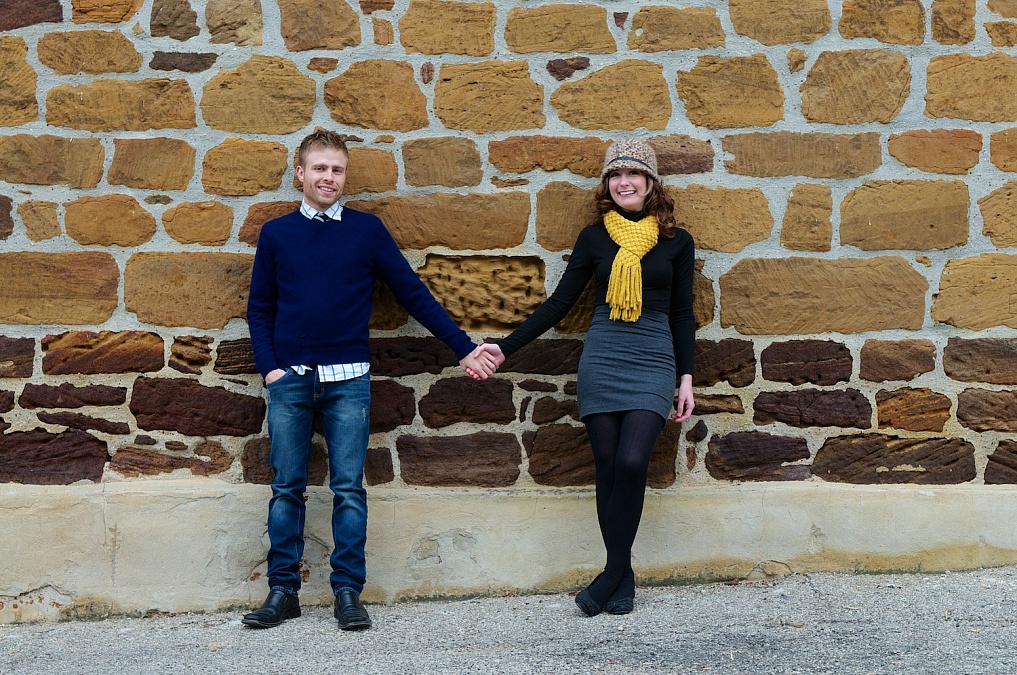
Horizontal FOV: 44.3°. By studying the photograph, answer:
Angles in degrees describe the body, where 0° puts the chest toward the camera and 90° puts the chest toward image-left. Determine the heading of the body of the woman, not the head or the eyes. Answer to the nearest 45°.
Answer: approximately 0°

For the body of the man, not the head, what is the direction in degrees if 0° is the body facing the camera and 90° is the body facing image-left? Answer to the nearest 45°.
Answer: approximately 0°

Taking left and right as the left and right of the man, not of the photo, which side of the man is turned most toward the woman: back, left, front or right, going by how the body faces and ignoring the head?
left

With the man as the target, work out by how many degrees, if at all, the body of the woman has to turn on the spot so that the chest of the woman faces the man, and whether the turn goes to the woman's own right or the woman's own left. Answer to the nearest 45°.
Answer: approximately 90° to the woman's own right

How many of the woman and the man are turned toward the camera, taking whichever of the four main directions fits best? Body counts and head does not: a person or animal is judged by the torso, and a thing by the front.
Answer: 2
